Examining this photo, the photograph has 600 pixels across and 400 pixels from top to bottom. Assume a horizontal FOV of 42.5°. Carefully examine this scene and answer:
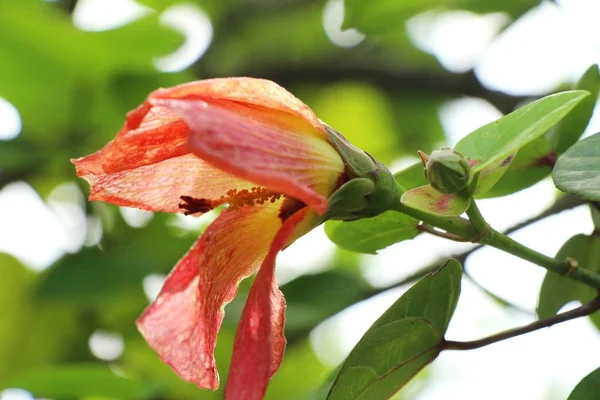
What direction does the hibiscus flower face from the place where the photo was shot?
facing to the left of the viewer

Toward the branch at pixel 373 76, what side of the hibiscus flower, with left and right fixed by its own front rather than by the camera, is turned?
right

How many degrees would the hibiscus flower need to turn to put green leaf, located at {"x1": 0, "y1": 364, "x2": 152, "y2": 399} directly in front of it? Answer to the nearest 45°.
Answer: approximately 45° to its right
